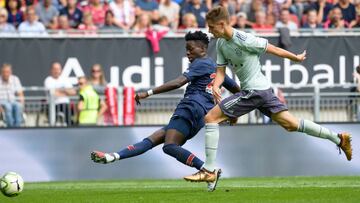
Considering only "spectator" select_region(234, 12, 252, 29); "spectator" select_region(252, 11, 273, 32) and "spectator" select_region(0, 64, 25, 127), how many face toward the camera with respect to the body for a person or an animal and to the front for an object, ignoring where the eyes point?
3

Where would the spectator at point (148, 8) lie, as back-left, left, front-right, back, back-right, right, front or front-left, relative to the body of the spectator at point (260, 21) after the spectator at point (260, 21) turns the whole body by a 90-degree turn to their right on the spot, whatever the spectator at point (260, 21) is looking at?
front

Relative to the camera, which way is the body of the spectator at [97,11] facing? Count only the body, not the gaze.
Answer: toward the camera

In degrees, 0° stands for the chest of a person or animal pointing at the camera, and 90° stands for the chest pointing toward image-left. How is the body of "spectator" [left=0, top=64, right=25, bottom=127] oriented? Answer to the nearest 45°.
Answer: approximately 0°

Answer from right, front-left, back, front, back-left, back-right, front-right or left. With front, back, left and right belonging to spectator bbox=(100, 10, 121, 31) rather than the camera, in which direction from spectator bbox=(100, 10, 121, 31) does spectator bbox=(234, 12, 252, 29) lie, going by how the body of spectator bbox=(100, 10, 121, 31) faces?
left

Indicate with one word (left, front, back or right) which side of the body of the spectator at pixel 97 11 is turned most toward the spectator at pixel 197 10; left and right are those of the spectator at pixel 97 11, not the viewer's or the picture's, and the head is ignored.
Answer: left

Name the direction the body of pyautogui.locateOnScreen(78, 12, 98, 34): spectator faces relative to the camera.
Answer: toward the camera

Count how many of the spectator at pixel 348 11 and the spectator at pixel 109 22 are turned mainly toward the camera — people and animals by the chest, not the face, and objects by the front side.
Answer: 2

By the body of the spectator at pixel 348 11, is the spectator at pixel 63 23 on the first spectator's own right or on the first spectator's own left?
on the first spectator's own right

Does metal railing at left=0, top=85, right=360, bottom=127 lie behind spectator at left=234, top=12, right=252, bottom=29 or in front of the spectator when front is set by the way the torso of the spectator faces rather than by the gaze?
in front

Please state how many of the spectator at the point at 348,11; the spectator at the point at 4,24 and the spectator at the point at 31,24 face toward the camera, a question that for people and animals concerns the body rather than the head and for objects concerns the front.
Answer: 3

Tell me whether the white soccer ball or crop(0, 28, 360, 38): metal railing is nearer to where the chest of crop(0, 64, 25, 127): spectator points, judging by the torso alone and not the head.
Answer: the white soccer ball

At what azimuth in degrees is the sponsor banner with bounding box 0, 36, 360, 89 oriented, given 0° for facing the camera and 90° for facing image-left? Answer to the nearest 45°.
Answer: approximately 0°
